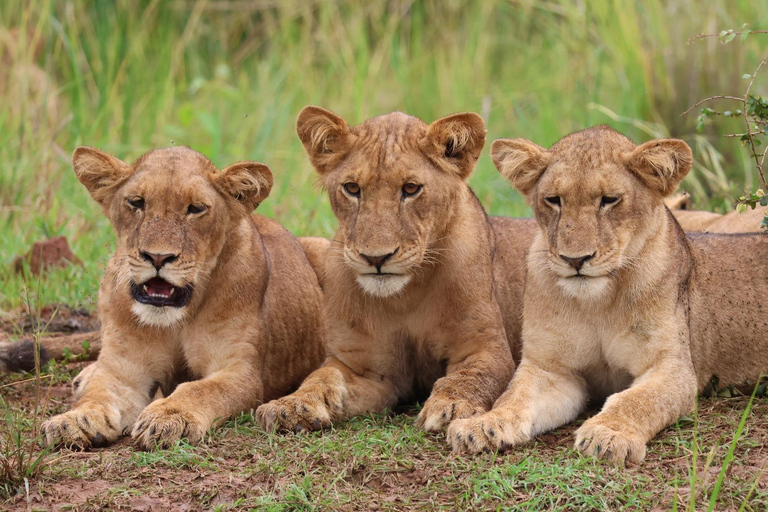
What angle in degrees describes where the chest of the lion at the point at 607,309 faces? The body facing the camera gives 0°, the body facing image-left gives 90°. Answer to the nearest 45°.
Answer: approximately 45°

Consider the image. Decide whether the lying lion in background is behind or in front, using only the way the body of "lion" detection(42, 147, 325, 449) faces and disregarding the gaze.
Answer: behind

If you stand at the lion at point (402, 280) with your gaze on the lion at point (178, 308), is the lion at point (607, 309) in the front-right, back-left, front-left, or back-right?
back-left

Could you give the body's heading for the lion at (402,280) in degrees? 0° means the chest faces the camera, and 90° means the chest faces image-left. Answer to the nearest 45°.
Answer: approximately 45°

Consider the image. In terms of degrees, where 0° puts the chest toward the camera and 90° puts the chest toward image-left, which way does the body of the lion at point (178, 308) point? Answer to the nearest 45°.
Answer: approximately 45°

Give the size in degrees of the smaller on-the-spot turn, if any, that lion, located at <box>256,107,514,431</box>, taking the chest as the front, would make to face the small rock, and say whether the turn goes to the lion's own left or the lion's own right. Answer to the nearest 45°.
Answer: approximately 90° to the lion's own right

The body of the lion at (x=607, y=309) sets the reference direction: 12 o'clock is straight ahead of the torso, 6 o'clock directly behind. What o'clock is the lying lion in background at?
The lying lion in background is roughly at 5 o'clock from the lion.

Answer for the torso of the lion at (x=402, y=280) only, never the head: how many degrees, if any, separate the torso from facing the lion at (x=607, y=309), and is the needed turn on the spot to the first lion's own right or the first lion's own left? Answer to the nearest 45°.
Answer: approximately 135° to the first lion's own left

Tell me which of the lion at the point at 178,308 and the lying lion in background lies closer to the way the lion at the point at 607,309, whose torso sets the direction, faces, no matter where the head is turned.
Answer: the lion
